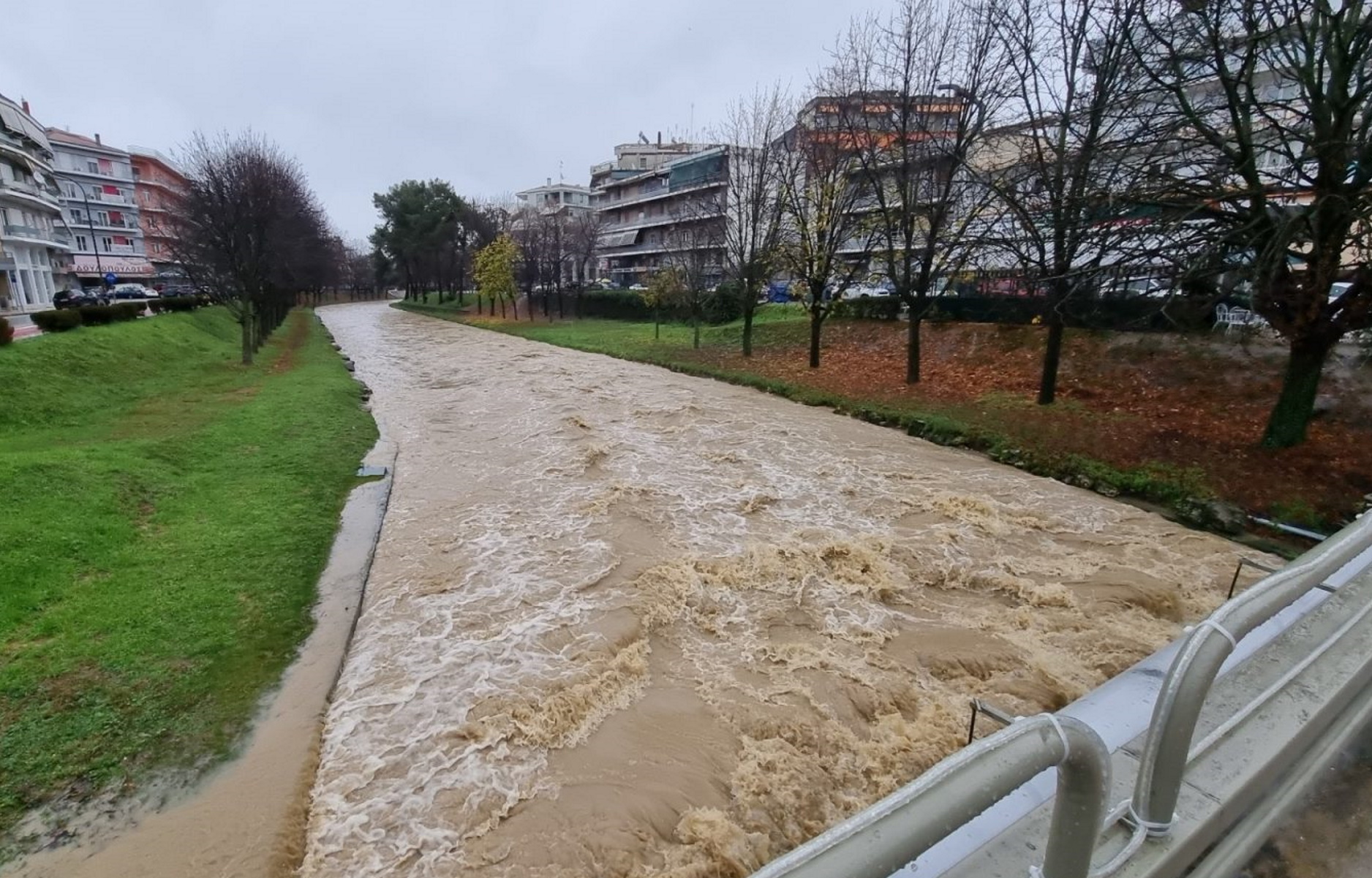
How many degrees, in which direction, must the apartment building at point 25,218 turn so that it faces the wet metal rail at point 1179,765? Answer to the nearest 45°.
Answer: approximately 45° to its right

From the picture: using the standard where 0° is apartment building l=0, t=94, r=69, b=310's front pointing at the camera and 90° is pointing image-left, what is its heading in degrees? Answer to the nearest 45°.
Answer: approximately 315°

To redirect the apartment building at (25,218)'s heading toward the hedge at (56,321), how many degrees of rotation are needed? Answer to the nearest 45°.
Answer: approximately 45° to its right

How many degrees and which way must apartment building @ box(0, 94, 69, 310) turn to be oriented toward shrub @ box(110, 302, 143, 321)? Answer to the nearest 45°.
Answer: approximately 45° to its right

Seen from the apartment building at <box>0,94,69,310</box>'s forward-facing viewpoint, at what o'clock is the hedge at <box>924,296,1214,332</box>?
The hedge is roughly at 1 o'clock from the apartment building.

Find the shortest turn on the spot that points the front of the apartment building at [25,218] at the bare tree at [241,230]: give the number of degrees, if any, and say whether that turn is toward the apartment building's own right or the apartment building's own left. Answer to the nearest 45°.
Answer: approximately 45° to the apartment building's own right

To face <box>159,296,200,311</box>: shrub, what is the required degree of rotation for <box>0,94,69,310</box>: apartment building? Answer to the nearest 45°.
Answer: approximately 45° to its right

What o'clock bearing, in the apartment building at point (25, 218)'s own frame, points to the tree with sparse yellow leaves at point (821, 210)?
The tree with sparse yellow leaves is roughly at 1 o'clock from the apartment building.
